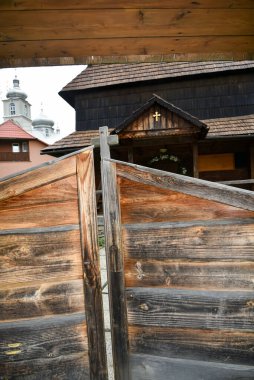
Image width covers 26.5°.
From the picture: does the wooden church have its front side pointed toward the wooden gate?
yes

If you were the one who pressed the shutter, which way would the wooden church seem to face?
facing the viewer

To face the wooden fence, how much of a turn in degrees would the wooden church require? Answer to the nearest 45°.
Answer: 0° — it already faces it
